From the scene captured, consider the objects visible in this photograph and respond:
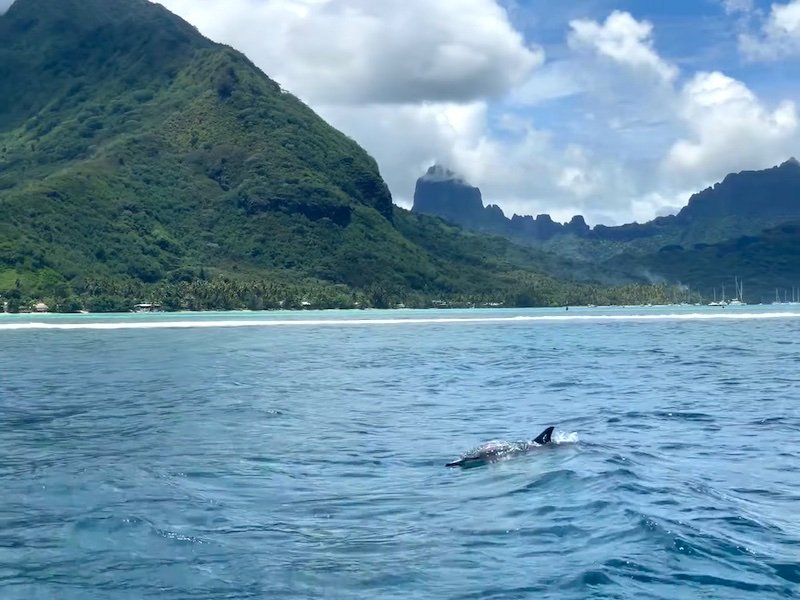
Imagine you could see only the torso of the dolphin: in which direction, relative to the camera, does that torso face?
to the viewer's left
